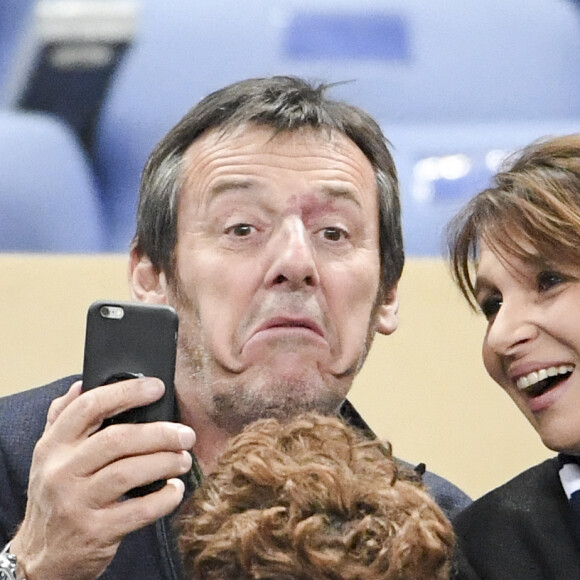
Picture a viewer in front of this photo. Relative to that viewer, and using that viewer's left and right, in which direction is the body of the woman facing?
facing the viewer and to the left of the viewer

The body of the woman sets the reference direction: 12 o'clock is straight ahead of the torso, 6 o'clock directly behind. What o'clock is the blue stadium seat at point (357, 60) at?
The blue stadium seat is roughly at 4 o'clock from the woman.

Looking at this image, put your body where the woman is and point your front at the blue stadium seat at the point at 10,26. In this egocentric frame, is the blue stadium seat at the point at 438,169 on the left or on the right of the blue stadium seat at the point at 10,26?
right

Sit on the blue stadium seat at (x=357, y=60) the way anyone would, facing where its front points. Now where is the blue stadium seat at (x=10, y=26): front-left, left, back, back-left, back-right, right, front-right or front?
right

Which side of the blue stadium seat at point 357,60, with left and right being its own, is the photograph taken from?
front

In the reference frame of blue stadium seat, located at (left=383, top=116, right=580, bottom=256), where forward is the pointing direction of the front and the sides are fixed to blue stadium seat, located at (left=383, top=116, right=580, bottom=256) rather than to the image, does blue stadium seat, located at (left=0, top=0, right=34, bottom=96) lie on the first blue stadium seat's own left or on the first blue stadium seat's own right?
on the first blue stadium seat's own right

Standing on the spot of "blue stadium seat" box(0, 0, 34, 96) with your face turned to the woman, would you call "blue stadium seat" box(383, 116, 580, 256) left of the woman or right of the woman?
left

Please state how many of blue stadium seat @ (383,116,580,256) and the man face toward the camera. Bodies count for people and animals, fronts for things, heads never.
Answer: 2

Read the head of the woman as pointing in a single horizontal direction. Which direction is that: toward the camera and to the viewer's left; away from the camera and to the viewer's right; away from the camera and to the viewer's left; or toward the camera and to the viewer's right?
toward the camera and to the viewer's left

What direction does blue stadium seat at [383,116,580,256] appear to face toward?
toward the camera
